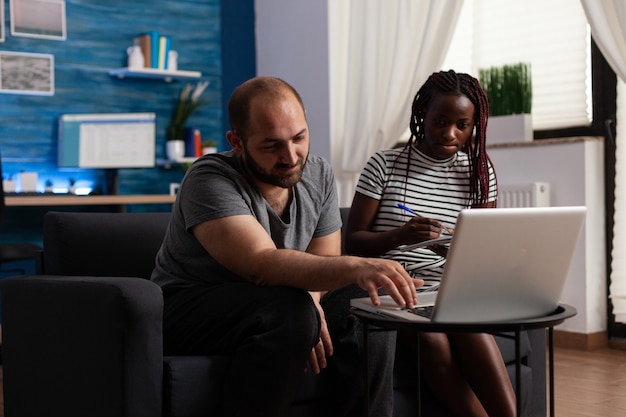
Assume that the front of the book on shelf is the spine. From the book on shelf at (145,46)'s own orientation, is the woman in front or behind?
in front

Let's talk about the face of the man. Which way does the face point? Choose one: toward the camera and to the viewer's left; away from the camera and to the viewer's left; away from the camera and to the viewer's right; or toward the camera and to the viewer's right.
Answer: toward the camera and to the viewer's right

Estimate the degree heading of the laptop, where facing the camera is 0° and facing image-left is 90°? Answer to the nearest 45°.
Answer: approximately 135°

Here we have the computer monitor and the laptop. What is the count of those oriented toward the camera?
1

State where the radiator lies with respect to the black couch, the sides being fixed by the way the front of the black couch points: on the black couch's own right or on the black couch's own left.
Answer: on the black couch's own left

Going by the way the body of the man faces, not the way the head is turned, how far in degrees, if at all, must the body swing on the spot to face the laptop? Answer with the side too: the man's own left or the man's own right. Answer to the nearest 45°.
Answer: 0° — they already face it

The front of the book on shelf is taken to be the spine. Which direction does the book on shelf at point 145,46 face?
toward the camera

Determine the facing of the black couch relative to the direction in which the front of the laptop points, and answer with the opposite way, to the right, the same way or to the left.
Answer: the opposite way

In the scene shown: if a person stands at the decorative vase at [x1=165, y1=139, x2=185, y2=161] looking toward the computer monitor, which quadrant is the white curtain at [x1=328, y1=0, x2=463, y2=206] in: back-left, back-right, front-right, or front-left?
back-left

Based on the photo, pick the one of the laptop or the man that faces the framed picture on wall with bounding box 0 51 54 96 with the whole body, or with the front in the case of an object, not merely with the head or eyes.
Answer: the laptop

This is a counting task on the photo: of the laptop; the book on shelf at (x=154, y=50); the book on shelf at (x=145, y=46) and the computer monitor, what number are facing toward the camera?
3

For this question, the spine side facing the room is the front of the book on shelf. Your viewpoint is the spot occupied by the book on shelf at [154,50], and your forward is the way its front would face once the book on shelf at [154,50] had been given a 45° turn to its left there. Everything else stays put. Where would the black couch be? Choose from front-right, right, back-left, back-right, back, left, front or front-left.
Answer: front-right

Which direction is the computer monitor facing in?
toward the camera
